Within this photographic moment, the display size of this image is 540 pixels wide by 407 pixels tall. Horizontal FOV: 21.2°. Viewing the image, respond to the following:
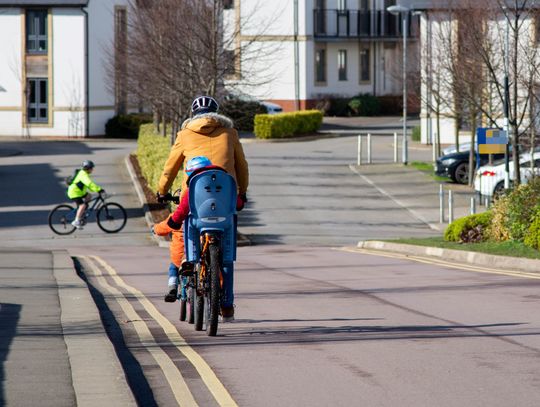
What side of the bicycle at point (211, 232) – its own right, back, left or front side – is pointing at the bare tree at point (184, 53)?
front

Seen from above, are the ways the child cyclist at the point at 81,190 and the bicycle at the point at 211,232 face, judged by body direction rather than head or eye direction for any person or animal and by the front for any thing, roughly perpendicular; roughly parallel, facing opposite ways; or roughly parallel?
roughly perpendicular

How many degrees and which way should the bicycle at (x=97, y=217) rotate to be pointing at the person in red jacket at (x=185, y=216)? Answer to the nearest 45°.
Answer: approximately 90° to its right

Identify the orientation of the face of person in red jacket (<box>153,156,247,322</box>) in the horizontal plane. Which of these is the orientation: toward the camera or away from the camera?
away from the camera

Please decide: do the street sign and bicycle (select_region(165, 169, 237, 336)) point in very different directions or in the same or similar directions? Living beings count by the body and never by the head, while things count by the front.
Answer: very different directions

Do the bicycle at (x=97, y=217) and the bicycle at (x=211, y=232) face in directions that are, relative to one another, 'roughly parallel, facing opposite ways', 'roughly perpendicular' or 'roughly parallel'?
roughly perpendicular

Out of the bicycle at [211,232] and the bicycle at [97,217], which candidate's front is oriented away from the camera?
the bicycle at [211,232]

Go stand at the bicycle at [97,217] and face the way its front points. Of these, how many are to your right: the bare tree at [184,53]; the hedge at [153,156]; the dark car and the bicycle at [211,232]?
1

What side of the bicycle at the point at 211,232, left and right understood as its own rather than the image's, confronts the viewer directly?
back

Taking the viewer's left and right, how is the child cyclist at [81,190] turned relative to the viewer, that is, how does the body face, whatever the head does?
facing to the right of the viewer

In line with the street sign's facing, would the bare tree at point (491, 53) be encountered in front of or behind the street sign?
behind

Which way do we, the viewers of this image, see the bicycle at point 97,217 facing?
facing to the right of the viewer

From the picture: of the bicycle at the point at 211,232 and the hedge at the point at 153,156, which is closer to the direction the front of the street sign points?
the bicycle

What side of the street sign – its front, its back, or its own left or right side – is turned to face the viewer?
front

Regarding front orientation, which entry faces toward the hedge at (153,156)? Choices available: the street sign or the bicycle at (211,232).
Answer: the bicycle
